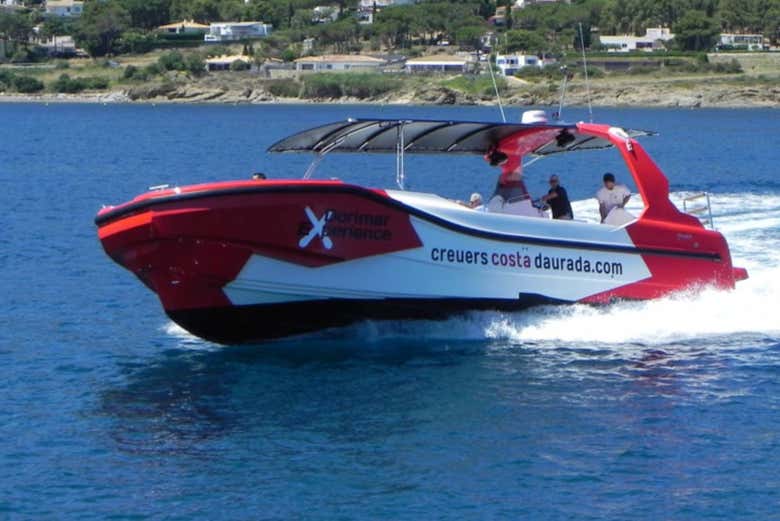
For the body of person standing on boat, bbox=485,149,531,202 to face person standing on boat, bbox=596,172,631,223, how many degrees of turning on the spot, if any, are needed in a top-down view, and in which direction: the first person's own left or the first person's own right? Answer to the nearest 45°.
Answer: approximately 180°

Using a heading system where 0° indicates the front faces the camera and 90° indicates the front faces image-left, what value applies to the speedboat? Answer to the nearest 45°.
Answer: approximately 45°
